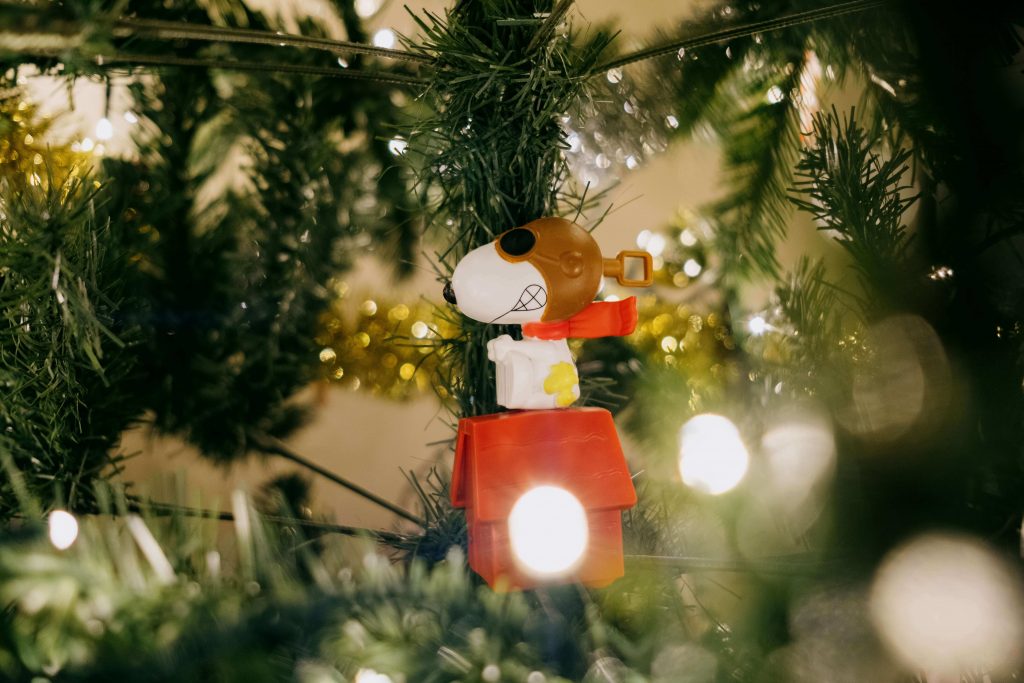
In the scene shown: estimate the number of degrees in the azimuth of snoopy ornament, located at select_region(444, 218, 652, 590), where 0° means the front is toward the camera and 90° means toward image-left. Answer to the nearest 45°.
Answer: approximately 90°
